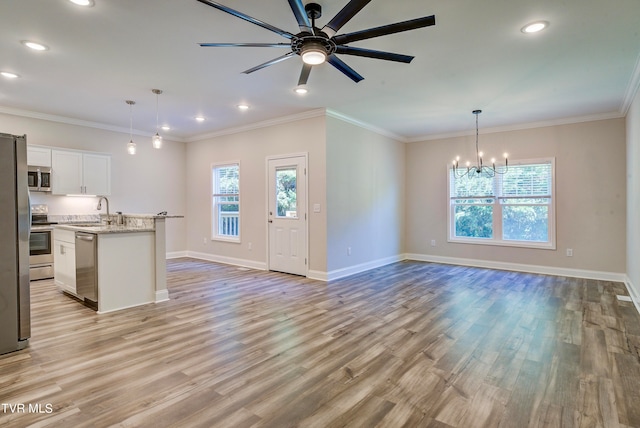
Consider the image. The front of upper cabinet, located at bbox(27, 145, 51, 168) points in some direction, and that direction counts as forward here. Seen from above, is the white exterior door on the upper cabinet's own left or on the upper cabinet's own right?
on the upper cabinet's own left

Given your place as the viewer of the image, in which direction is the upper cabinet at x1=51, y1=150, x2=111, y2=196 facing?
facing the viewer

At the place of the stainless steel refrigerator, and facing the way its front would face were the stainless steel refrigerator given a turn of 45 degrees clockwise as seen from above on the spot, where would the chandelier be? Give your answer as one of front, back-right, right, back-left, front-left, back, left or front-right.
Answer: front-left

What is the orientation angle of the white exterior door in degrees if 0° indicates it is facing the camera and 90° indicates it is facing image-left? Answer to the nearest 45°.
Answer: approximately 45°

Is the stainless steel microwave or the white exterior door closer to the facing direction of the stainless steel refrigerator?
the white exterior door

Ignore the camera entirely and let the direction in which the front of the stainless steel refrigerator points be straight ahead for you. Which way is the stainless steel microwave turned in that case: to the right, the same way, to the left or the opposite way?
to the right

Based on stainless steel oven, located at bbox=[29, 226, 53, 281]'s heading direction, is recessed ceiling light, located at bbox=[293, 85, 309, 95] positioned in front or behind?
in front

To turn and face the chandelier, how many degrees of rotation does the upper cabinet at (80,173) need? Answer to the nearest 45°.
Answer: approximately 45° to its left

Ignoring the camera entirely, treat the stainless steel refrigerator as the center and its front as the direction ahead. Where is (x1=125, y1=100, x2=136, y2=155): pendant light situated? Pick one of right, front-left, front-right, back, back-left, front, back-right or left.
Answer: front-left

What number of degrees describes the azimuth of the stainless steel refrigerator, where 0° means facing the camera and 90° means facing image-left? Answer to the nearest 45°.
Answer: approximately 270°
